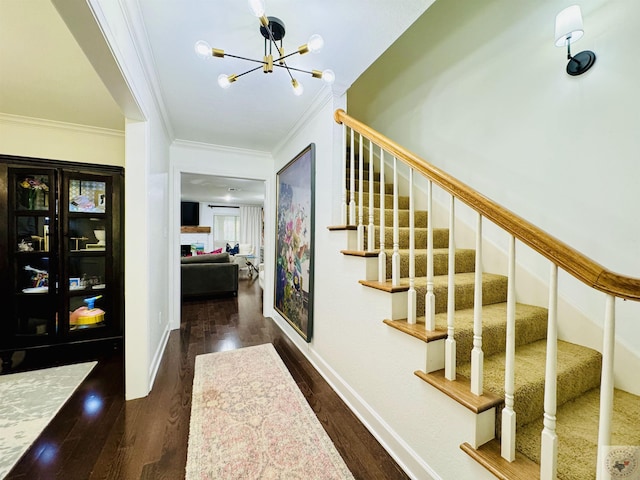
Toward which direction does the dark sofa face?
away from the camera

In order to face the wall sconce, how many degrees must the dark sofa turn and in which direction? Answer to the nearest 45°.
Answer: approximately 135° to its right

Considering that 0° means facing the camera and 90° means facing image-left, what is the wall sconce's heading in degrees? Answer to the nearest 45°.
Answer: approximately 45°

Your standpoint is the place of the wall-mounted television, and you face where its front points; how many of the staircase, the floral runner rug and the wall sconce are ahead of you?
3

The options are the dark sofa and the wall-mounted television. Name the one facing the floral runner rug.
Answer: the wall-mounted television

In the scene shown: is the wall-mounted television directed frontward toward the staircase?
yes

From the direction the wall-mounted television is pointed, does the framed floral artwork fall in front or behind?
in front

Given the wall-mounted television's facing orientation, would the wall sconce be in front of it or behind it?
in front

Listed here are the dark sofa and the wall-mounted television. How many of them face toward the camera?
1

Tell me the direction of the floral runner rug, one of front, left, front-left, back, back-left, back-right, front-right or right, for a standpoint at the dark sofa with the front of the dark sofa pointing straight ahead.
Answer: back

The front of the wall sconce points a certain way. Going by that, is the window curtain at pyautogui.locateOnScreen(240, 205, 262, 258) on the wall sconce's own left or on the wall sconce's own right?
on the wall sconce's own right

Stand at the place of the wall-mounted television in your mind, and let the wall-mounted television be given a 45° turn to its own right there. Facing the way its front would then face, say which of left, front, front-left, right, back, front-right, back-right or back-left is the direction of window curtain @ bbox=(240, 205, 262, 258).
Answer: back-left

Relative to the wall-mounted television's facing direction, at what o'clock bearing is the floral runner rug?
The floral runner rug is roughly at 12 o'clock from the wall-mounted television.

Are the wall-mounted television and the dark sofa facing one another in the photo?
yes
